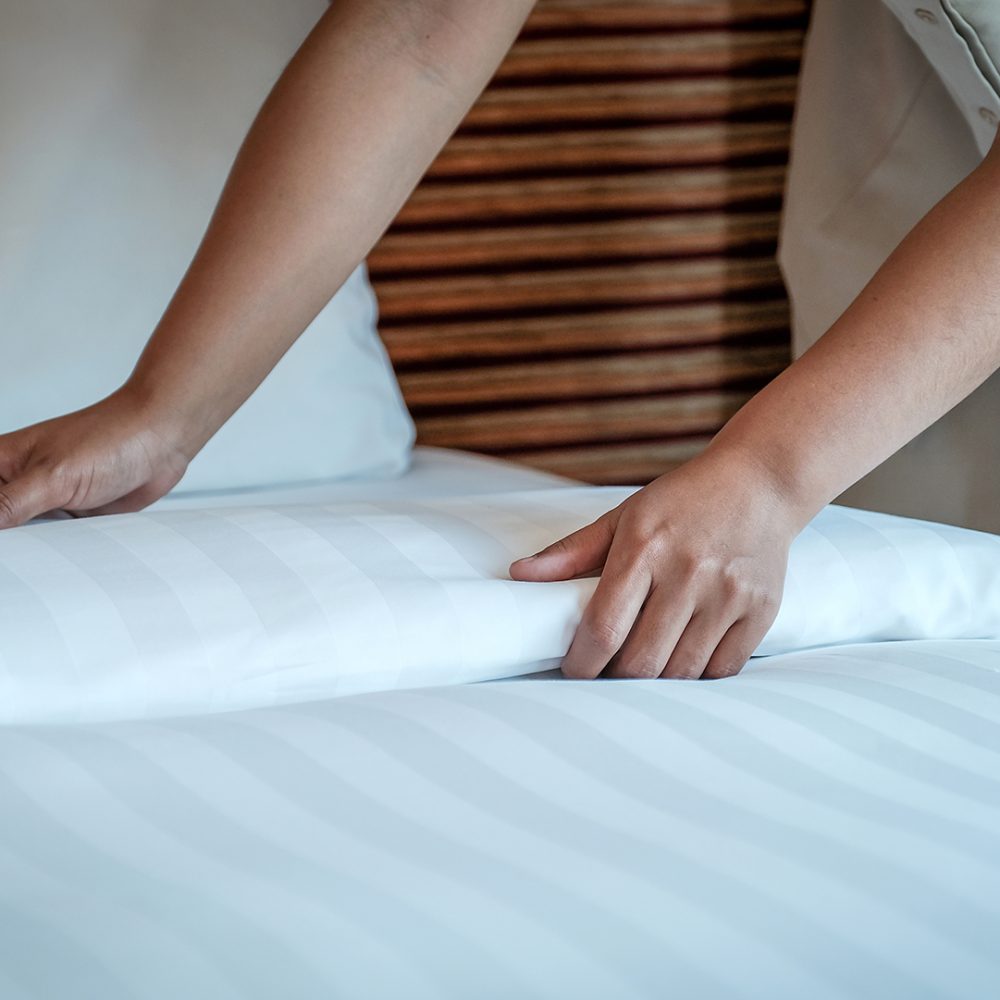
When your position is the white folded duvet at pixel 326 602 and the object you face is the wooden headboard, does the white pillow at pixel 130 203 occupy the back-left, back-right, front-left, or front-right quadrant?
front-left

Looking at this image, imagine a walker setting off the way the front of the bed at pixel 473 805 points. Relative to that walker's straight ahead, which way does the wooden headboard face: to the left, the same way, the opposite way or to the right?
the same way

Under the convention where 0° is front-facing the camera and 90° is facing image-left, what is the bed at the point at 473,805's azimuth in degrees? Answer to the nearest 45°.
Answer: approximately 0°

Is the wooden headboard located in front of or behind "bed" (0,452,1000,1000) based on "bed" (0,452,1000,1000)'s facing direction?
behind

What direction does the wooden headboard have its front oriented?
toward the camera

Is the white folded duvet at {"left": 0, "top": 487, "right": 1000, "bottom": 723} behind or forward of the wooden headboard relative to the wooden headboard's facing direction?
forward

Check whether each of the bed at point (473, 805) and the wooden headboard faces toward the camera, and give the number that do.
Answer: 2

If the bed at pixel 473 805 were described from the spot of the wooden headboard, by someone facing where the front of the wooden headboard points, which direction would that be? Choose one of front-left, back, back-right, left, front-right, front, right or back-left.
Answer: front
